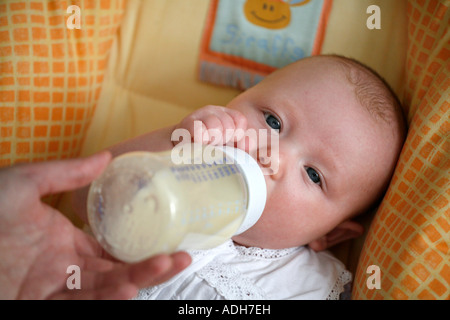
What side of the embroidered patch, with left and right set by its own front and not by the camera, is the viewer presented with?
front
